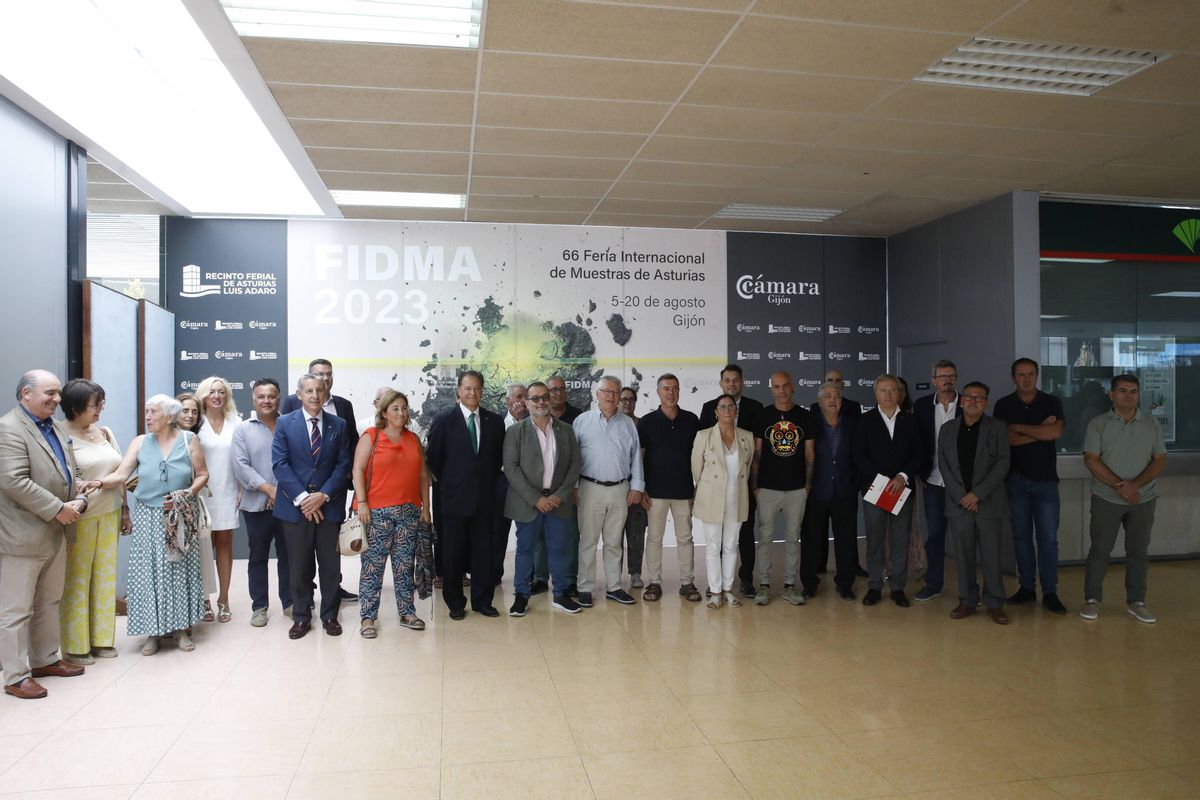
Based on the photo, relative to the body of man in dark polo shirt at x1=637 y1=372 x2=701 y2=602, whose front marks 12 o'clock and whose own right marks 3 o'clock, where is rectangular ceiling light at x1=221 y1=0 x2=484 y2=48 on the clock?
The rectangular ceiling light is roughly at 1 o'clock from the man in dark polo shirt.

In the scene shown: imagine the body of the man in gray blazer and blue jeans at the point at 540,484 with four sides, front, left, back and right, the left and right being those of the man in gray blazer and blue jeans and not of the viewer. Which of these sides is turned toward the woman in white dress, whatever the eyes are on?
right

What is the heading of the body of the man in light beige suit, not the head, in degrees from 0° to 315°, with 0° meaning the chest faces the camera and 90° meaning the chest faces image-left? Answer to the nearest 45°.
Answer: approximately 315°

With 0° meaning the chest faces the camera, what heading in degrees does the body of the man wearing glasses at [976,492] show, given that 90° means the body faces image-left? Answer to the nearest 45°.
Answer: approximately 0°

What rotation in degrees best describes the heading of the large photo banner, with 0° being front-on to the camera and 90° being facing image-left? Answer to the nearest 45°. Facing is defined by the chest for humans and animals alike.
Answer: approximately 0°
